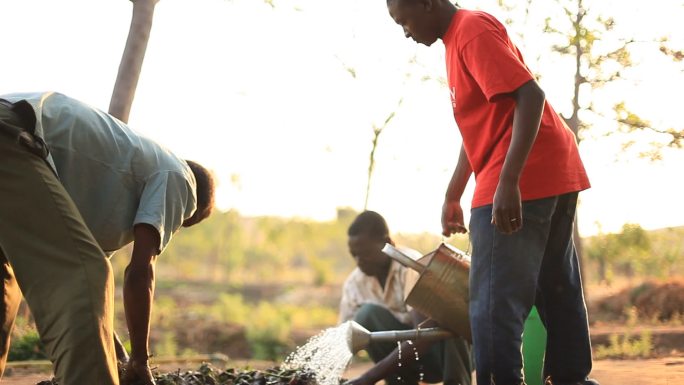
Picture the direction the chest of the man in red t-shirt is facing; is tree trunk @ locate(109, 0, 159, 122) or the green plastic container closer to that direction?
the tree trunk

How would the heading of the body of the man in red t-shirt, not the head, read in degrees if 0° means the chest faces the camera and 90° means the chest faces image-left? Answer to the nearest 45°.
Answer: approximately 90°

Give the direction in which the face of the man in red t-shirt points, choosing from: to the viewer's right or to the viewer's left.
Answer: to the viewer's left

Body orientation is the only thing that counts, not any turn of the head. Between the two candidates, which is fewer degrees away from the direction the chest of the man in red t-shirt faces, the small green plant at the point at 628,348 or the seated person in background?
the seated person in background

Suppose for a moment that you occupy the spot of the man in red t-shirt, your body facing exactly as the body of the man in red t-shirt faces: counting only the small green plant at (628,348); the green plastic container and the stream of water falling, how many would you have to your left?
0

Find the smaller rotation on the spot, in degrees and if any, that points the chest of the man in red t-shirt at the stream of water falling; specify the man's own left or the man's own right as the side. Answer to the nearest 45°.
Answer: approximately 45° to the man's own right

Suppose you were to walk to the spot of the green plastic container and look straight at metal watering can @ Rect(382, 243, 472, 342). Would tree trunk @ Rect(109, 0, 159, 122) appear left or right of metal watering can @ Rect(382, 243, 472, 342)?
right

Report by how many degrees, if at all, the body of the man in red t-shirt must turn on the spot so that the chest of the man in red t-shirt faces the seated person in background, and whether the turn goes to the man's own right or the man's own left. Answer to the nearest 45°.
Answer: approximately 90° to the man's own right

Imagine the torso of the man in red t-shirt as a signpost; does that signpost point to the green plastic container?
no

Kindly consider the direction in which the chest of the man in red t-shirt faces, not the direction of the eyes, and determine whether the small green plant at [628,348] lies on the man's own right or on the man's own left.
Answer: on the man's own right

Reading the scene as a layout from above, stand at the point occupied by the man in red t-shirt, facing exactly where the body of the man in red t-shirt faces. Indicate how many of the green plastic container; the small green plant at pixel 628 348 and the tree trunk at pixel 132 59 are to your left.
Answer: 0

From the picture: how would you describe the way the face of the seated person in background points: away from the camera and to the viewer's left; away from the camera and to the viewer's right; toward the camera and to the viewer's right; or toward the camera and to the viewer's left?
toward the camera and to the viewer's left

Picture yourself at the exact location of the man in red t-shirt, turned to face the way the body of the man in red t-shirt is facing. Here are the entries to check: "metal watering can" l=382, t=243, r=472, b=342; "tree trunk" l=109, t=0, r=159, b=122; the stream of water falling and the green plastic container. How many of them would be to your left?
0

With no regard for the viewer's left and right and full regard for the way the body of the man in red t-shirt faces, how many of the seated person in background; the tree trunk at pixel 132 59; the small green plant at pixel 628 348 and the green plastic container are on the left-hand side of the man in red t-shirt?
0

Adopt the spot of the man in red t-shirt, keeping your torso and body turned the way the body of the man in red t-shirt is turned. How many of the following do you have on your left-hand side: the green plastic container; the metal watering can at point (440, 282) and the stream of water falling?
0

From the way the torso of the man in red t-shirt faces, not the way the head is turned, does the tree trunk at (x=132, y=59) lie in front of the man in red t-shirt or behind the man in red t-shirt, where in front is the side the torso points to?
in front

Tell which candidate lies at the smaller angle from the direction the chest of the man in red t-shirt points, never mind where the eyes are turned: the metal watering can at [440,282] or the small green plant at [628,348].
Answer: the metal watering can
